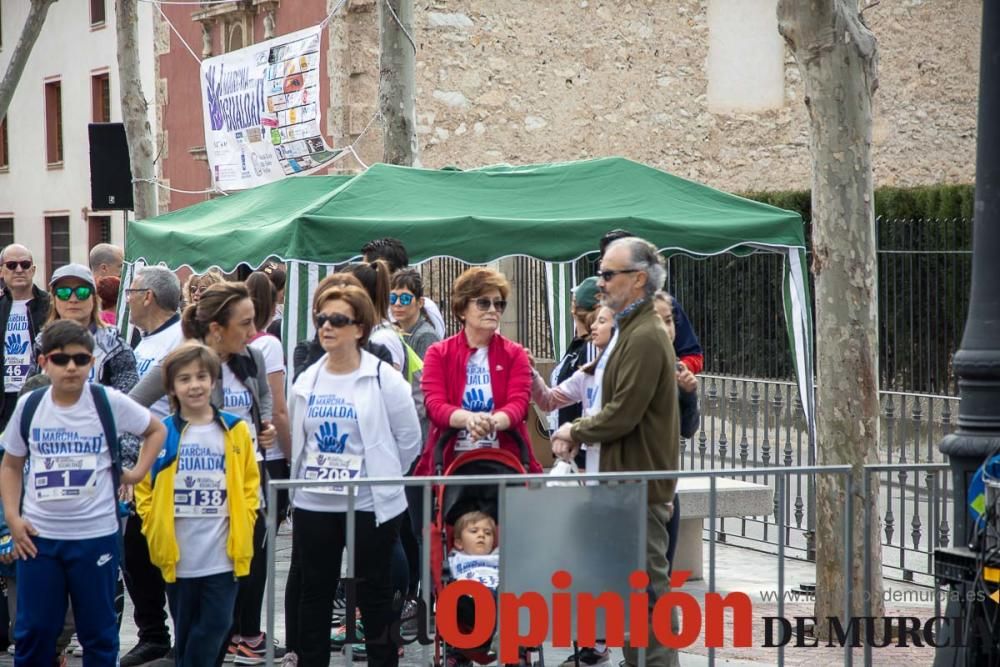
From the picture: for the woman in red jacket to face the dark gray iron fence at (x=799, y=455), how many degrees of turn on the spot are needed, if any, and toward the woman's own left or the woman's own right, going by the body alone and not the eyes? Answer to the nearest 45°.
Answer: approximately 135° to the woman's own left

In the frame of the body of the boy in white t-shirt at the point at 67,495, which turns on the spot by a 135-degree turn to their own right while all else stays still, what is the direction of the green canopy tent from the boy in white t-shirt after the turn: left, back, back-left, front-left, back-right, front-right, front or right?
right

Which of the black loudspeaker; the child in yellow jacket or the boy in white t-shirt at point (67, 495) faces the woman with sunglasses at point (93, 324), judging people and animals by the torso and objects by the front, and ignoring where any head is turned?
the black loudspeaker

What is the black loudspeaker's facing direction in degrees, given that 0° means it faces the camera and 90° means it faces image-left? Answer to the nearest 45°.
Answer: approximately 0°

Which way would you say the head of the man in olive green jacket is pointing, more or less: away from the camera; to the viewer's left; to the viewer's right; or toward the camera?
to the viewer's left

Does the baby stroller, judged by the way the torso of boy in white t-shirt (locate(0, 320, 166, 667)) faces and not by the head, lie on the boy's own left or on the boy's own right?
on the boy's own left

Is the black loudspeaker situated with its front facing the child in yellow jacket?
yes
